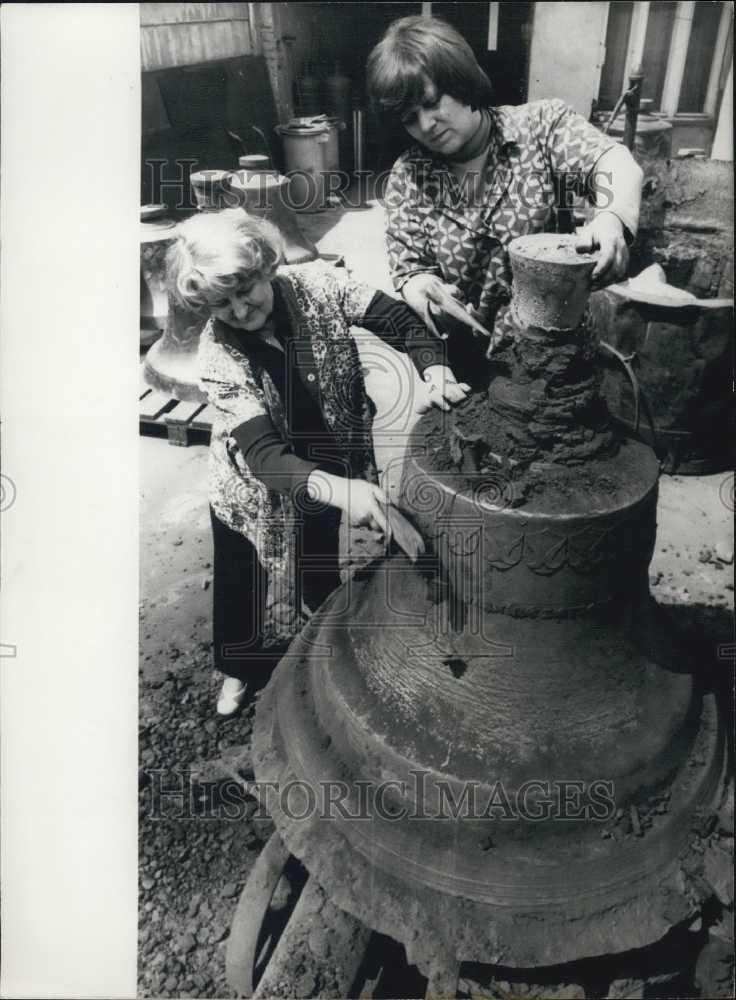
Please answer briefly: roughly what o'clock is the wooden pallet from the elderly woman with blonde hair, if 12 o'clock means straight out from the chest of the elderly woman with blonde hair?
The wooden pallet is roughly at 7 o'clock from the elderly woman with blonde hair.

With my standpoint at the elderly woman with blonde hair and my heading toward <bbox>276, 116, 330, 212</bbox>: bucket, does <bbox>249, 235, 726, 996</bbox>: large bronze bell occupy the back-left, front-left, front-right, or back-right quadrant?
back-right

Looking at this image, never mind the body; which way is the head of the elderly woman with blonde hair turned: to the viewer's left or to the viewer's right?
to the viewer's right

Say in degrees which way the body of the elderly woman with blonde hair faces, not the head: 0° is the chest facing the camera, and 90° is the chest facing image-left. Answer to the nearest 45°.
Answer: approximately 315°

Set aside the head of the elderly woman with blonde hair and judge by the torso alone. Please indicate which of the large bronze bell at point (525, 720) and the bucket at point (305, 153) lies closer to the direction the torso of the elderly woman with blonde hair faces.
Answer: the large bronze bell

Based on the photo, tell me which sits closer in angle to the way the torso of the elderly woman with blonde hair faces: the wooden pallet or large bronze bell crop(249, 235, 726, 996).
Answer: the large bronze bell

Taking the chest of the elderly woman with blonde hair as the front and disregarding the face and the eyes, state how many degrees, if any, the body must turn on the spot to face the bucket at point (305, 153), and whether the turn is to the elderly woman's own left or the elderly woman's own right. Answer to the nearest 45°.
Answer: approximately 135° to the elderly woman's own left
